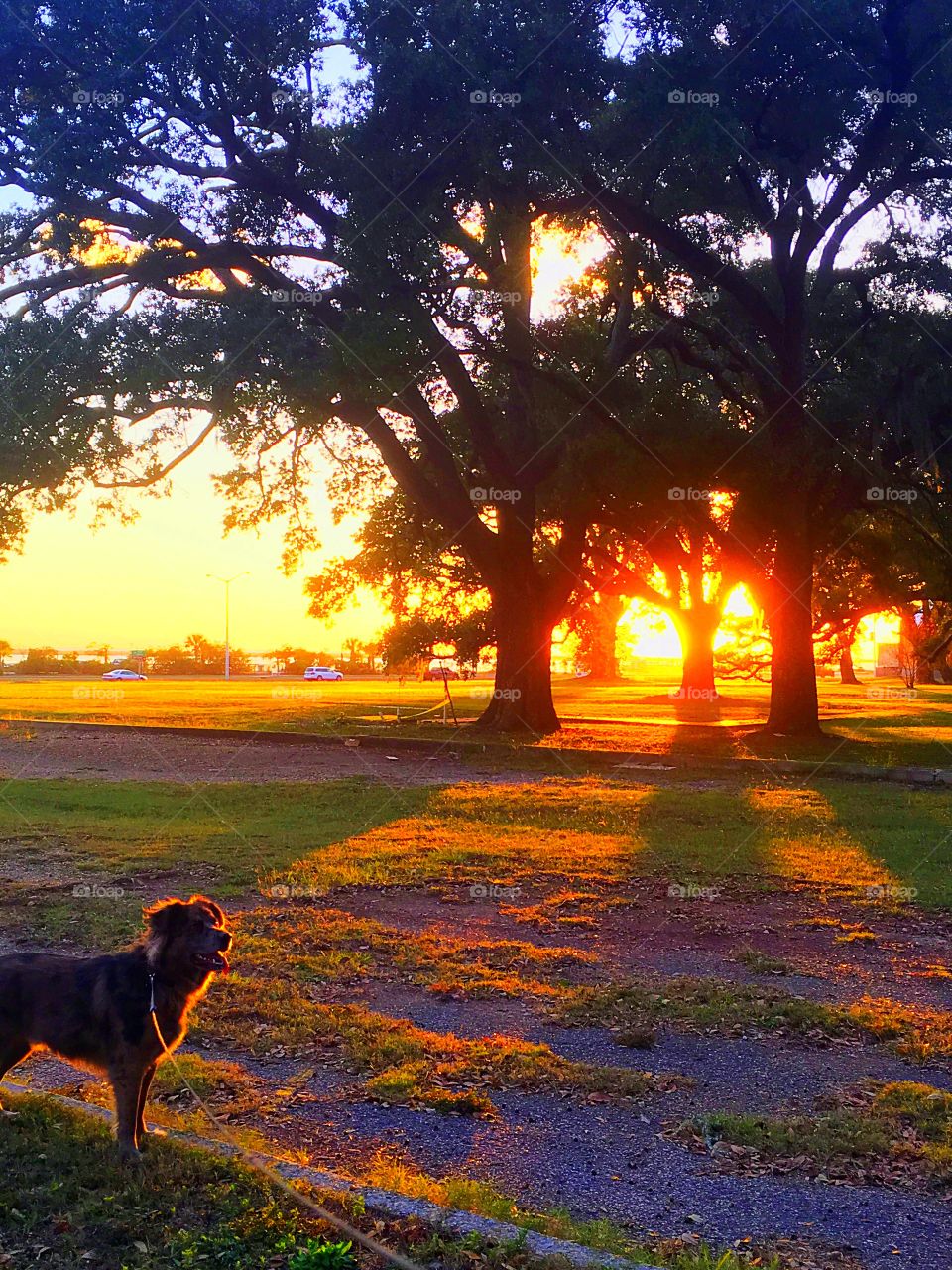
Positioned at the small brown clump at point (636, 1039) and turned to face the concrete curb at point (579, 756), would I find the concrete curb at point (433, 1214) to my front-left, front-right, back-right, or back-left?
back-left

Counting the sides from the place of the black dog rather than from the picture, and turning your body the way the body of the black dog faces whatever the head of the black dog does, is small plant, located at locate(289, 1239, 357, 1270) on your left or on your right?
on your right

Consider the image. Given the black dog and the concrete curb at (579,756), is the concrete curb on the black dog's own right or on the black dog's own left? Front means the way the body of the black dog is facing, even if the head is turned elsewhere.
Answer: on the black dog's own left

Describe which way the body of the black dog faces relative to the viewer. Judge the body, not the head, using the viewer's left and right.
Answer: facing to the right of the viewer
